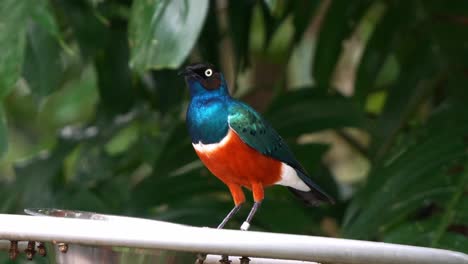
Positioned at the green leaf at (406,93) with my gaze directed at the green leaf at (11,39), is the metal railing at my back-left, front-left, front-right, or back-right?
front-left

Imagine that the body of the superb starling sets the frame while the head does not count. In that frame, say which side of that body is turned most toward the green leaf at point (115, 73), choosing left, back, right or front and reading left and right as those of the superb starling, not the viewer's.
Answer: right

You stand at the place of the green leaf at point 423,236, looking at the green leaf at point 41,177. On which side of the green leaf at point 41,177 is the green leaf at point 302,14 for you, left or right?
right

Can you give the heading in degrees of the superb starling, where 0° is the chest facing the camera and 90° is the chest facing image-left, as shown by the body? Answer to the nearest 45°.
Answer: approximately 90°

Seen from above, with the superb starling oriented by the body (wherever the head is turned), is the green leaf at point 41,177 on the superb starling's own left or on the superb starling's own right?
on the superb starling's own right

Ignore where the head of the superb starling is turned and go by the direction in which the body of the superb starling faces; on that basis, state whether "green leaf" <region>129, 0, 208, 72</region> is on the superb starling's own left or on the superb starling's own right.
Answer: on the superb starling's own right

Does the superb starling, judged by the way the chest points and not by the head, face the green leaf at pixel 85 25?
no

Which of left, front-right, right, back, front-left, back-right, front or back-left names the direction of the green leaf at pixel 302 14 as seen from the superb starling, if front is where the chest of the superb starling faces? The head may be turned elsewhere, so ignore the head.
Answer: right

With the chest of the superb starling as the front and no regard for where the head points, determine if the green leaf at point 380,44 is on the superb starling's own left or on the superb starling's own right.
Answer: on the superb starling's own right

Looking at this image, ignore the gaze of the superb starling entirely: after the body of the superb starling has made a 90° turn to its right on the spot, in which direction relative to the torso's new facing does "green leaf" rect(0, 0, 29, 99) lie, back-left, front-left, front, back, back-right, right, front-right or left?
front-left

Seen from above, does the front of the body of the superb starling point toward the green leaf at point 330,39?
no

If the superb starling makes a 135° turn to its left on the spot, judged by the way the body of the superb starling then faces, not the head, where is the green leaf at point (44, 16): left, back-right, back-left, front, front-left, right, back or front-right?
back
